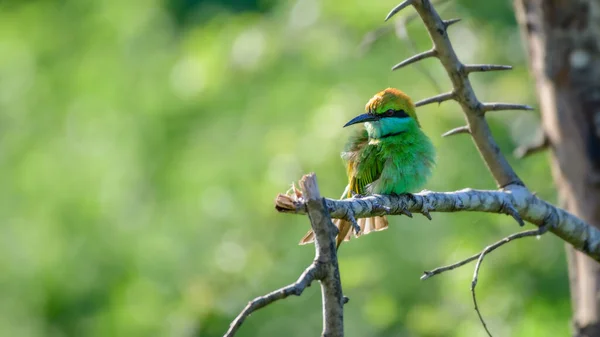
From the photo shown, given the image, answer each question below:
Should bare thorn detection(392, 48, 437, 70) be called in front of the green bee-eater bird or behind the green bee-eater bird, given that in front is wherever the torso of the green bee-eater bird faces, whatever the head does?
in front

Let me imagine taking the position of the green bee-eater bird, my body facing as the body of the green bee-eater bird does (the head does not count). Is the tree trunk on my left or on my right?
on my left

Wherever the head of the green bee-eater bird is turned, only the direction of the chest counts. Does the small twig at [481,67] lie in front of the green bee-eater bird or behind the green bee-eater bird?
in front

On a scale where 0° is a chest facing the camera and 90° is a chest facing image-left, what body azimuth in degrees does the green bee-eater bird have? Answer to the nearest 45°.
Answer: approximately 315°

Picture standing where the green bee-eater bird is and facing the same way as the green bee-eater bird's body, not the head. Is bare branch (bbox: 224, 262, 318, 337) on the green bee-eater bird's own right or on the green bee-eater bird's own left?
on the green bee-eater bird's own right
